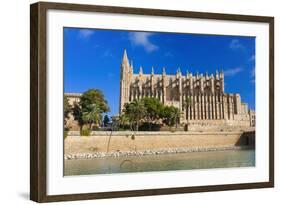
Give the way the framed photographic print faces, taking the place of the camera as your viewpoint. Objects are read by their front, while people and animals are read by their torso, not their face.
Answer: facing the viewer and to the right of the viewer
